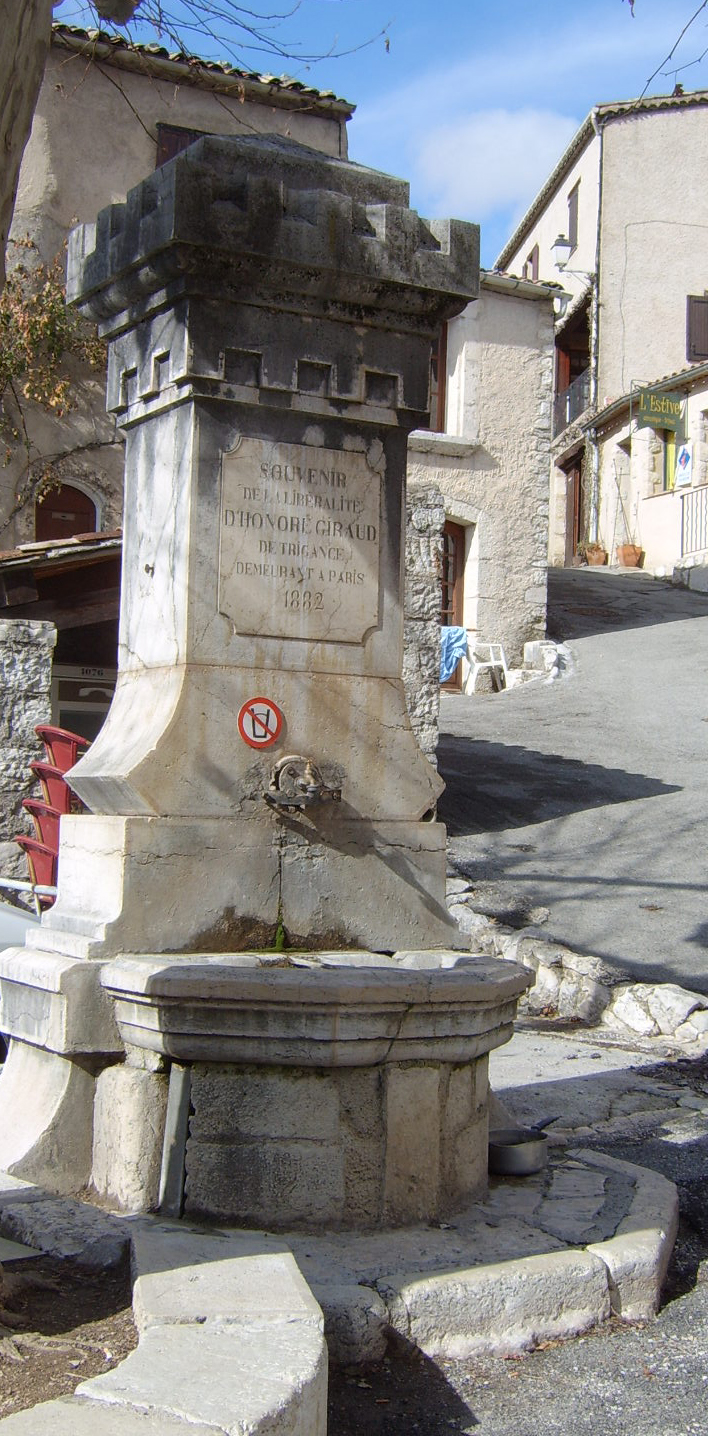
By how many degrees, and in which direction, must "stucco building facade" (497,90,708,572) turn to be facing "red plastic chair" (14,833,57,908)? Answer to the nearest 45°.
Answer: approximately 45° to its left

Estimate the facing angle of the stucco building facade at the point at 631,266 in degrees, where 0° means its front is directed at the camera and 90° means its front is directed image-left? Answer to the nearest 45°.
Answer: approximately 45°

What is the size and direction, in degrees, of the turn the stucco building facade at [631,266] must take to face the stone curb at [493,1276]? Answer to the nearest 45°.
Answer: approximately 45° to its left

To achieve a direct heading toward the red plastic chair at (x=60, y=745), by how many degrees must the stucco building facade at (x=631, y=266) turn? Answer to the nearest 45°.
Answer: approximately 45° to its left

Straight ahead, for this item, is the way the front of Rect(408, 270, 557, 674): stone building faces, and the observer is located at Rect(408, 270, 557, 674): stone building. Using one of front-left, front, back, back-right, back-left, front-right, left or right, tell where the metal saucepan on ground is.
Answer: front-left

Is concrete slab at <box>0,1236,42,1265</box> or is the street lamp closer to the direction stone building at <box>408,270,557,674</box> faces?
the concrete slab

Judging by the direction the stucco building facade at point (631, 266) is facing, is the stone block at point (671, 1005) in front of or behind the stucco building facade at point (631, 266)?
in front

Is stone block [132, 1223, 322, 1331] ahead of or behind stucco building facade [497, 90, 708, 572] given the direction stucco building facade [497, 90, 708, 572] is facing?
ahead

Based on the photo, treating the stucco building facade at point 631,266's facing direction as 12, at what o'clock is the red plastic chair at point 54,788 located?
The red plastic chair is roughly at 11 o'clock from the stucco building facade.

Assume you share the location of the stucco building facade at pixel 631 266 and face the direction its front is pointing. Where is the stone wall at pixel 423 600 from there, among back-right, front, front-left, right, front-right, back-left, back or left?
front-left
